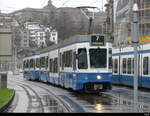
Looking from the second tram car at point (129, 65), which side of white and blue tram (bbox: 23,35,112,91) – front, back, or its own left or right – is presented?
left
